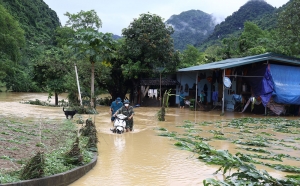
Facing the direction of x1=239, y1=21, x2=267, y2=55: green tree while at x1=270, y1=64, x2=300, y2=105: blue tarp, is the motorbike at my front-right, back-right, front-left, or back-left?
back-left

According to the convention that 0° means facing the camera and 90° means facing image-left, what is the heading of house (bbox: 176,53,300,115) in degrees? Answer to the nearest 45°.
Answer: approximately 45°

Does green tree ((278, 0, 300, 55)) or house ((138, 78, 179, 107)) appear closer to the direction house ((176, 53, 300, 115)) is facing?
the house

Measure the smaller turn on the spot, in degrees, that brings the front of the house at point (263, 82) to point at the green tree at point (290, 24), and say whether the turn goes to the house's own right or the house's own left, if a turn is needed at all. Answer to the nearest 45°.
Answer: approximately 180°

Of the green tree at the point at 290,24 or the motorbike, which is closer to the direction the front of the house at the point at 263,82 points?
the motorbike

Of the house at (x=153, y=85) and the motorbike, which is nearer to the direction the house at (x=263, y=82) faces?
the motorbike

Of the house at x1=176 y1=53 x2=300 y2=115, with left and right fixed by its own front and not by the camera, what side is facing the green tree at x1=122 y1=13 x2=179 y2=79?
right

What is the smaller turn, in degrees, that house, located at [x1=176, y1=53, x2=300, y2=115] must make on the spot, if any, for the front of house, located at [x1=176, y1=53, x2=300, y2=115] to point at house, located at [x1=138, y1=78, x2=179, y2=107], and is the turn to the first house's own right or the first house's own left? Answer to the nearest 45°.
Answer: approximately 90° to the first house's own right

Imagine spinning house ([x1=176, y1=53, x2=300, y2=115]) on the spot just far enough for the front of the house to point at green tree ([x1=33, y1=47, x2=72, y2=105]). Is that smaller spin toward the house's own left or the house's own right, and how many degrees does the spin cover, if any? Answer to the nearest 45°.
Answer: approximately 45° to the house's own right
